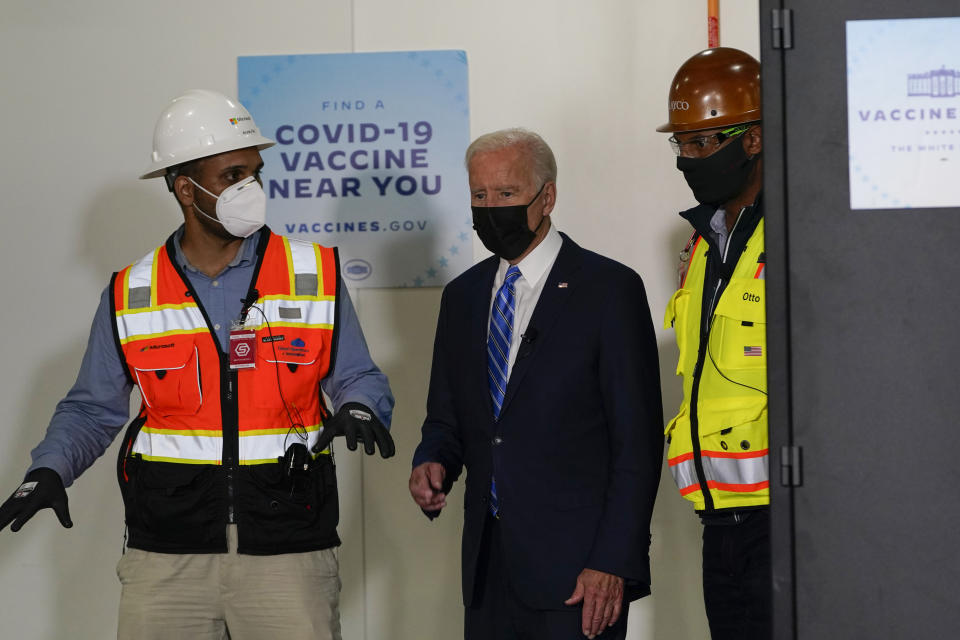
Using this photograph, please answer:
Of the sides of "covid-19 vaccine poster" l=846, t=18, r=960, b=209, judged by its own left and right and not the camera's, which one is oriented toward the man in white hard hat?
right

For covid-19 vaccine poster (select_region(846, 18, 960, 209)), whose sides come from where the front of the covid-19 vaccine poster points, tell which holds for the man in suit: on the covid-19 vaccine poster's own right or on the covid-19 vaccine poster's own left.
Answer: on the covid-19 vaccine poster's own right

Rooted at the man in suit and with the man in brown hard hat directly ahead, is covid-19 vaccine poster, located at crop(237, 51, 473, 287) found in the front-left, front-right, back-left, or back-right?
back-left

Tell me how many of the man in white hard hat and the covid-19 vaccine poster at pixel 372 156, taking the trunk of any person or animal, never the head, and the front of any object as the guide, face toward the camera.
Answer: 2

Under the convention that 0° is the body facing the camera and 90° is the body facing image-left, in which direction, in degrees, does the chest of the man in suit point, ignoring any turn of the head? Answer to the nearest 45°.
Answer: approximately 45°

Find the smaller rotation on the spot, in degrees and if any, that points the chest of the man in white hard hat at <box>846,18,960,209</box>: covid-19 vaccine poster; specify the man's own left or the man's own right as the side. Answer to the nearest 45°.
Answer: approximately 45° to the man's own left

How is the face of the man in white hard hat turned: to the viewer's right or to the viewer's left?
to the viewer's right

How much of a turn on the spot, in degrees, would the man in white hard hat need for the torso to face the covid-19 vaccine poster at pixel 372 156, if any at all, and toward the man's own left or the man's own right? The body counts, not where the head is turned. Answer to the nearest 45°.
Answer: approximately 135° to the man's own left

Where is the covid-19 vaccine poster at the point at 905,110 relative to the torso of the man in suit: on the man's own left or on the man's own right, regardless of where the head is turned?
on the man's own left

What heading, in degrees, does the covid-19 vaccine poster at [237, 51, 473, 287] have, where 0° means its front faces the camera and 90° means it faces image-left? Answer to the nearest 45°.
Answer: approximately 0°
